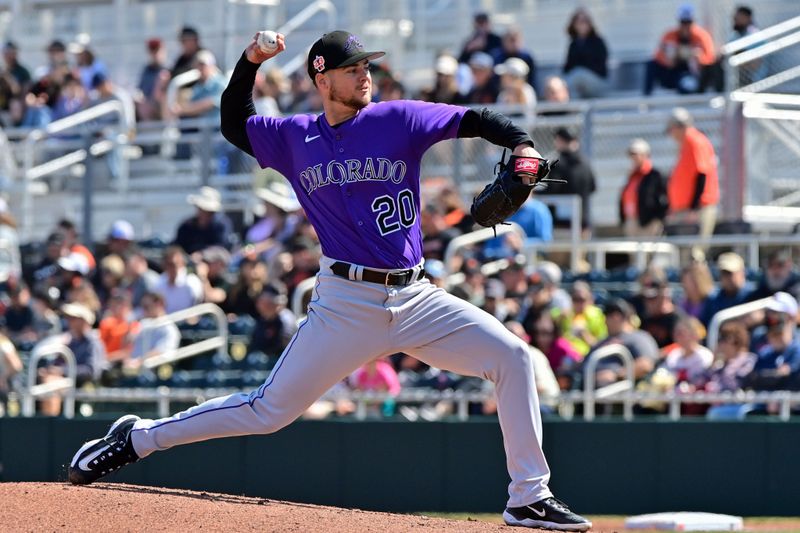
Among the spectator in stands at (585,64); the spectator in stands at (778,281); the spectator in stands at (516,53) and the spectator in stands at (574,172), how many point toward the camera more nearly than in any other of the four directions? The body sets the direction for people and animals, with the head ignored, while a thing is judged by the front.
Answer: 3

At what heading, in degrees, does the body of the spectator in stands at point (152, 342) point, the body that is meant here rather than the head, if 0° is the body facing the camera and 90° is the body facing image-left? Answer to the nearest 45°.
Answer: approximately 45°

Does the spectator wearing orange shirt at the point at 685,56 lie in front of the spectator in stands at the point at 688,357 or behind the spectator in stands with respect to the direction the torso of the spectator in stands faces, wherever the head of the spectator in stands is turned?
behind
